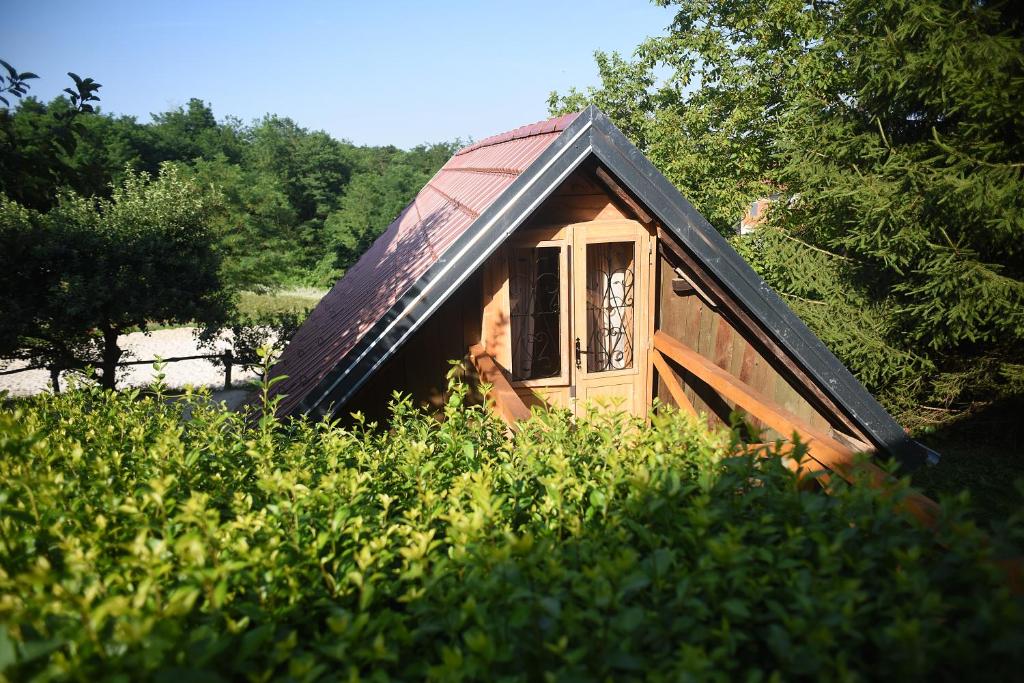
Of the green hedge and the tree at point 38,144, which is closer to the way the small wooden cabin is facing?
the green hedge

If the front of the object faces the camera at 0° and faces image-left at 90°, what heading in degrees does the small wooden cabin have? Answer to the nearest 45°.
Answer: approximately 315°

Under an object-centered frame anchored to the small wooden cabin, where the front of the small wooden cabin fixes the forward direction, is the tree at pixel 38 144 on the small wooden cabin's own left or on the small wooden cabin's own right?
on the small wooden cabin's own right

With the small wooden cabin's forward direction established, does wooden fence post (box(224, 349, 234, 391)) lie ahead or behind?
behind

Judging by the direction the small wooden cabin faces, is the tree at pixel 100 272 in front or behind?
behind

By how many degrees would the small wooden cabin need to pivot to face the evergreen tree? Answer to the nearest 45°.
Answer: approximately 90° to its left
